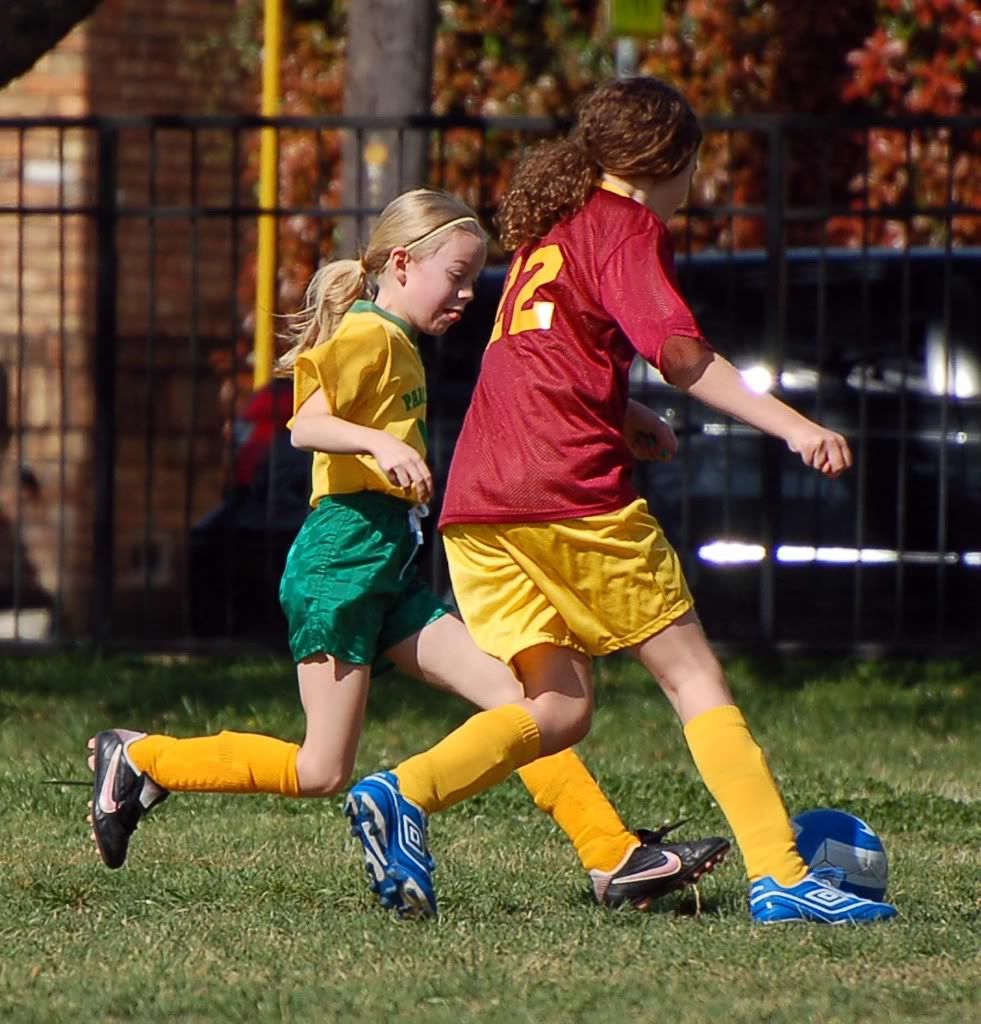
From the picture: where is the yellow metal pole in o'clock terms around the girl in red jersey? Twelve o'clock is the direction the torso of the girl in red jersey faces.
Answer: The yellow metal pole is roughly at 10 o'clock from the girl in red jersey.

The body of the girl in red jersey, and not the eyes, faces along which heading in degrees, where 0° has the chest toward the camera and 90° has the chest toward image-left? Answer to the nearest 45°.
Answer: approximately 225°

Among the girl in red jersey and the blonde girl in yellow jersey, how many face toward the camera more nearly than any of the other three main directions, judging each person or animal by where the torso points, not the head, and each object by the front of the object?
0

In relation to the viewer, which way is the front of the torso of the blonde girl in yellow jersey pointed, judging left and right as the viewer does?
facing to the right of the viewer

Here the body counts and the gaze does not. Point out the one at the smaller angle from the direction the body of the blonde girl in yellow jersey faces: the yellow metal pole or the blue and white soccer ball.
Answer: the blue and white soccer ball

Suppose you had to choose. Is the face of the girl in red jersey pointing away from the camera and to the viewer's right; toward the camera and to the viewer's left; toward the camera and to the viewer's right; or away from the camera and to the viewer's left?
away from the camera and to the viewer's right
